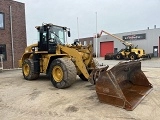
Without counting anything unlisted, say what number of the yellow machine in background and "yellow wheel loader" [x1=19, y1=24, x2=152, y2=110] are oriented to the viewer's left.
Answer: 1

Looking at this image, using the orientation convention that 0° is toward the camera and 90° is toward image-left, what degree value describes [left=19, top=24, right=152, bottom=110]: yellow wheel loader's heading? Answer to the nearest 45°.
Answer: approximately 315°

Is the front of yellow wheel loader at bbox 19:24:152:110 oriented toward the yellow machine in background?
no

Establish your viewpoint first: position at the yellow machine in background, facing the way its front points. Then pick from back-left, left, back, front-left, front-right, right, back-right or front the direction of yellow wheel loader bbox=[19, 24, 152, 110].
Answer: left

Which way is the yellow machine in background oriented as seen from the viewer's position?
to the viewer's left
